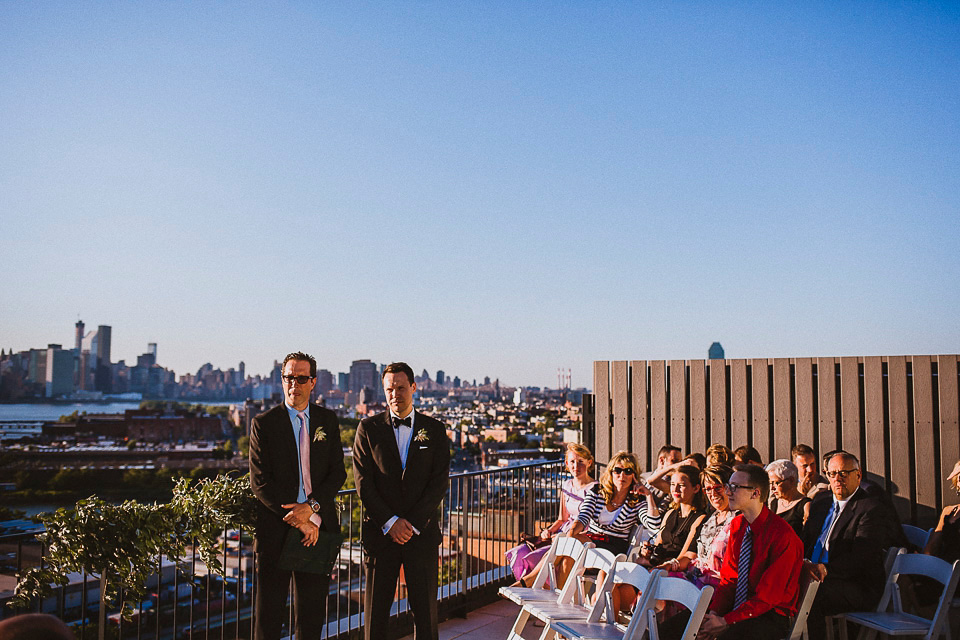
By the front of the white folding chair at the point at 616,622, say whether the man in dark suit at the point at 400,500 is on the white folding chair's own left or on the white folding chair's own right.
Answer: on the white folding chair's own right

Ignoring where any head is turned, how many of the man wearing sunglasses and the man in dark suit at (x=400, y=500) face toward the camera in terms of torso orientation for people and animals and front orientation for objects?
2

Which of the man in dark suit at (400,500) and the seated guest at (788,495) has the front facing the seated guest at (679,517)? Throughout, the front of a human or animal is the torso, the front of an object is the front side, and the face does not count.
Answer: the seated guest at (788,495)

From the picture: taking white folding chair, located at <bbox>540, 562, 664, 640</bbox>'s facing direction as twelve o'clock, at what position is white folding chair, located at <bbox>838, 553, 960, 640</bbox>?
white folding chair, located at <bbox>838, 553, 960, 640</bbox> is roughly at 7 o'clock from white folding chair, located at <bbox>540, 562, 664, 640</bbox>.

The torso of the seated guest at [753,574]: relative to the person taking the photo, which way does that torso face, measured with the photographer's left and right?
facing the viewer and to the left of the viewer

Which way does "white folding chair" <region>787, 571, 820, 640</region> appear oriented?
to the viewer's left

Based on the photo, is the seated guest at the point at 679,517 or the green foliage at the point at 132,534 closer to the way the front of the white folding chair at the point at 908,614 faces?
the green foliage

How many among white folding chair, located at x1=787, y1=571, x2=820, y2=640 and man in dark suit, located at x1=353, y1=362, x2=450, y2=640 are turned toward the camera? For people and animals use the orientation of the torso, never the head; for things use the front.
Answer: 1

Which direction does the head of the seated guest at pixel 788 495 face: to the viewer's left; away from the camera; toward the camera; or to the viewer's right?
to the viewer's left

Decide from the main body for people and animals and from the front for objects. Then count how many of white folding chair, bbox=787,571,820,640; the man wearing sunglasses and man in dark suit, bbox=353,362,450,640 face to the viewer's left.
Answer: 1

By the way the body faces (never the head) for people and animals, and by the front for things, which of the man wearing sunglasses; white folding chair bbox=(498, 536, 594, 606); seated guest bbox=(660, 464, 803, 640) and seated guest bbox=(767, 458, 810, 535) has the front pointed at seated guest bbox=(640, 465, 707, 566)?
seated guest bbox=(767, 458, 810, 535)
